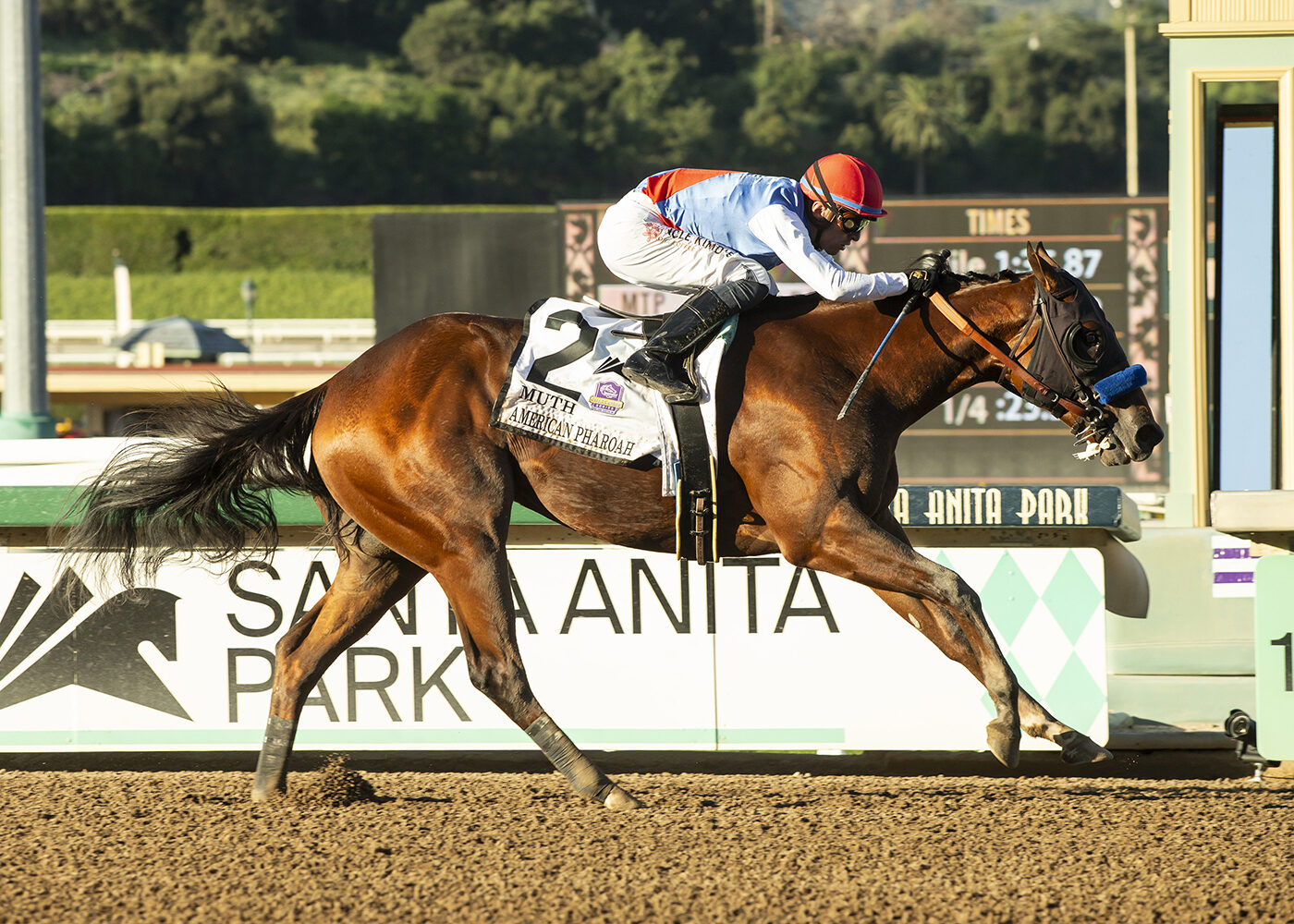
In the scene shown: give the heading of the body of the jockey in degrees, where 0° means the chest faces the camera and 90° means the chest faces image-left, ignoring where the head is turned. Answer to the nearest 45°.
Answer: approximately 270°

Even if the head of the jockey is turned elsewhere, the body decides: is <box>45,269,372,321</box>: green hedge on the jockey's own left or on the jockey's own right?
on the jockey's own left

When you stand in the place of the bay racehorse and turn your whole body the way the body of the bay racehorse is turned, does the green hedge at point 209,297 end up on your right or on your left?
on your left

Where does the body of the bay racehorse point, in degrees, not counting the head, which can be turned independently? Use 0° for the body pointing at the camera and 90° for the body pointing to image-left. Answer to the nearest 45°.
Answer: approximately 270°

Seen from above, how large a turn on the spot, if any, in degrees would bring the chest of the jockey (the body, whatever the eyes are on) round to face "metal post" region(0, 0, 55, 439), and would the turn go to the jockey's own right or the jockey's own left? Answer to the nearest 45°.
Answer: approximately 135° to the jockey's own left
